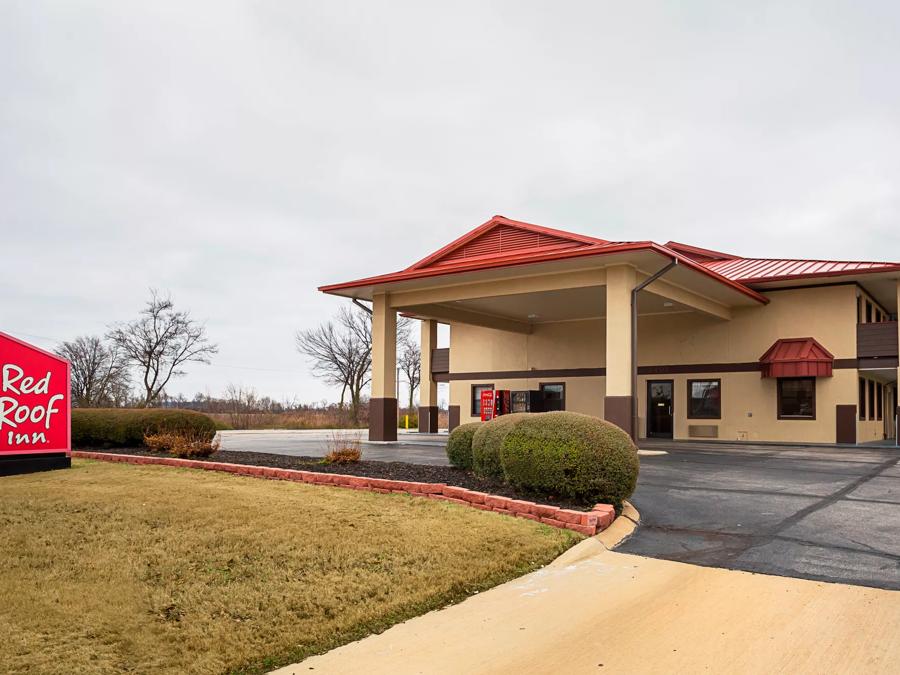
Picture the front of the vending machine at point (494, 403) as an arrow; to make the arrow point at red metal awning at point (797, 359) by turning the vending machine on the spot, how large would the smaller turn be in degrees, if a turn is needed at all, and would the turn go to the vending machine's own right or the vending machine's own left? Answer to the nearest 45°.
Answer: approximately 90° to the vending machine's own left

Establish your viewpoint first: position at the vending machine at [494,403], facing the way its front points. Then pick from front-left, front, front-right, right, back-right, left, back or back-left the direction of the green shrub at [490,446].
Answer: front-left

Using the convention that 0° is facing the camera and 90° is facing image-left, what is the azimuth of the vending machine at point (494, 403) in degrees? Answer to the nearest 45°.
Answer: approximately 45°

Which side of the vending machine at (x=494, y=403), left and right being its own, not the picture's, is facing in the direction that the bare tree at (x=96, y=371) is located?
right

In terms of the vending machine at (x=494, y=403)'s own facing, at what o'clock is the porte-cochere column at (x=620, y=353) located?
The porte-cochere column is roughly at 10 o'clock from the vending machine.

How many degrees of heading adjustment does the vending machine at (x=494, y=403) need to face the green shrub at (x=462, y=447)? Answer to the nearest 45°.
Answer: approximately 45° to its left

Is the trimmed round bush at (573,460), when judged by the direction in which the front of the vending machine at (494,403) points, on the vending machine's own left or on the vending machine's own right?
on the vending machine's own left

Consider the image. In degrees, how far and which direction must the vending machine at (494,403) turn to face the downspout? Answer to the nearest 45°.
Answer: approximately 45° to its left

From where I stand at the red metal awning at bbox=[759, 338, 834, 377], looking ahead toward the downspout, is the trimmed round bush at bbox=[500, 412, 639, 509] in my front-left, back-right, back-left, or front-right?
front-left

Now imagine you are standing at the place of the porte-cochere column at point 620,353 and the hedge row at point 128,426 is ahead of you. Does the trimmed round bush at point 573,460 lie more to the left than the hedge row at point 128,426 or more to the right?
left
